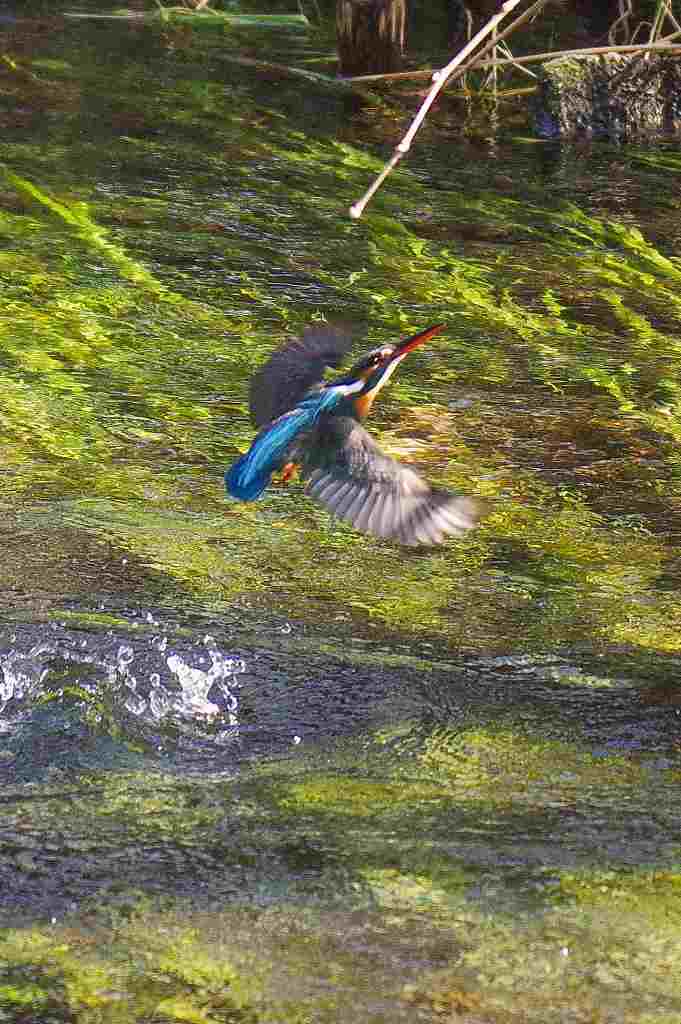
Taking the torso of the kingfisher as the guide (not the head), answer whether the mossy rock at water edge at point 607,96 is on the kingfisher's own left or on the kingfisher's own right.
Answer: on the kingfisher's own left

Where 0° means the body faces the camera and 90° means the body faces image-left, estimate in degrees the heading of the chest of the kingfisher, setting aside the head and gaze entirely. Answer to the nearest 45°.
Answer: approximately 270°
